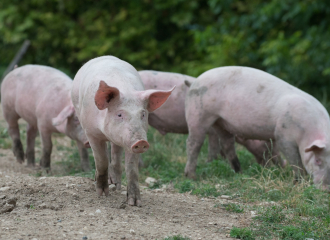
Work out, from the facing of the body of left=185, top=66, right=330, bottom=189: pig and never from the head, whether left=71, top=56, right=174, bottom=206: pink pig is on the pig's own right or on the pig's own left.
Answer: on the pig's own right

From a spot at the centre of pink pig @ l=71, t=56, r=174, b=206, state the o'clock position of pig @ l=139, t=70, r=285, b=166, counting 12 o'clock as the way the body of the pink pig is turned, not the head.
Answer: The pig is roughly at 8 o'clock from the pink pig.

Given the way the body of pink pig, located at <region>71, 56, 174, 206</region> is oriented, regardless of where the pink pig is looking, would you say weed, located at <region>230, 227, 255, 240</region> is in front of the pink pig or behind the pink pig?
in front

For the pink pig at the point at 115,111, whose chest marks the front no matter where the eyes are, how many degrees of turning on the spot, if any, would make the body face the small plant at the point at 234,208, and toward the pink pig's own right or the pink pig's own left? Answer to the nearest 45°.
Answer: approximately 45° to the pink pig's own left

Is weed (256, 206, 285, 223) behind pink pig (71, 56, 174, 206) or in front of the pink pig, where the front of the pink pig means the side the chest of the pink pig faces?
in front

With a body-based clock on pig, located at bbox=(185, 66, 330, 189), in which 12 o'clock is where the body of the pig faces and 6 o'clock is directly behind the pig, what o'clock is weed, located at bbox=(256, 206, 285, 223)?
The weed is roughly at 3 o'clock from the pig.

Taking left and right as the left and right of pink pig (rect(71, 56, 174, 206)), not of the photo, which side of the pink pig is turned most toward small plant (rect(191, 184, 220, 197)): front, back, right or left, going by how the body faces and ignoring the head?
left

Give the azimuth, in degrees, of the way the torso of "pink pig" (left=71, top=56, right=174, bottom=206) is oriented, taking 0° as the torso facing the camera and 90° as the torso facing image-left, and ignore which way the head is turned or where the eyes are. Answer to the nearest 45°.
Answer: approximately 315°

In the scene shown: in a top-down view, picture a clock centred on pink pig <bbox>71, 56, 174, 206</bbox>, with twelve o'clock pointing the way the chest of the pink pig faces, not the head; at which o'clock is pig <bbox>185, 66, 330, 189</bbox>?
The pig is roughly at 9 o'clock from the pink pig.

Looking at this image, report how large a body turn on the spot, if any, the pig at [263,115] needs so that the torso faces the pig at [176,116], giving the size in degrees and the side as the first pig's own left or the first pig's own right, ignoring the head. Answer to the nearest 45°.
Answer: approximately 135° to the first pig's own left

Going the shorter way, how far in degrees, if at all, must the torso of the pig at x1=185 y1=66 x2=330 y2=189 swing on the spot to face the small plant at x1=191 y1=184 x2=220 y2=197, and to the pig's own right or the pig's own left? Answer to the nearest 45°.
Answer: approximately 135° to the pig's own right

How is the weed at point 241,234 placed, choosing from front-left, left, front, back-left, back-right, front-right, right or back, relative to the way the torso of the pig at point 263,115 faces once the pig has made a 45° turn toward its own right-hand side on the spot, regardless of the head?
front-right

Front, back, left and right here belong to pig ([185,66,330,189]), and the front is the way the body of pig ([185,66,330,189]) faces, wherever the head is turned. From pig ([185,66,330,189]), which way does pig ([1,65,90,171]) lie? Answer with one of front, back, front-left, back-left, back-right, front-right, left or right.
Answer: back

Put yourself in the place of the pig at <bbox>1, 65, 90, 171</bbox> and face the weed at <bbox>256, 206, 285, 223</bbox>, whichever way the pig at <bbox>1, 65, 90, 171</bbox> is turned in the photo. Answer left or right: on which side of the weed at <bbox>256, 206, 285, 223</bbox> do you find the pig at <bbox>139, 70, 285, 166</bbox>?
left

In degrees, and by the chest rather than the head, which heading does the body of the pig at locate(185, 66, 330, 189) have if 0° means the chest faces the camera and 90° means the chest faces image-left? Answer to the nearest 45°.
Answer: approximately 270°
